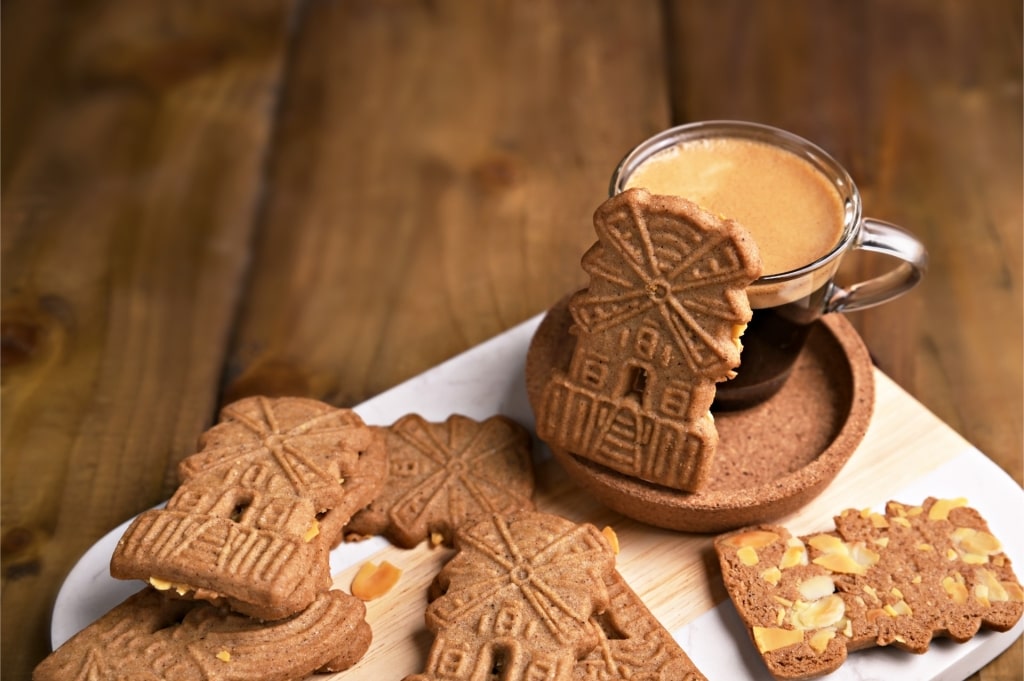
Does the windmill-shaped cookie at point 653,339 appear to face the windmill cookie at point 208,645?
no

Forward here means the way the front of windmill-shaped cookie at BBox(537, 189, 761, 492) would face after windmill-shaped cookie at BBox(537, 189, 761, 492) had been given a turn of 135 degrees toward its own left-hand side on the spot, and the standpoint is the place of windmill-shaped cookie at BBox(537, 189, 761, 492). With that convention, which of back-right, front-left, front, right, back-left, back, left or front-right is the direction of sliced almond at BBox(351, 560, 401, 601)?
back-left

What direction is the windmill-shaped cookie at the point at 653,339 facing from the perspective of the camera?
toward the camera

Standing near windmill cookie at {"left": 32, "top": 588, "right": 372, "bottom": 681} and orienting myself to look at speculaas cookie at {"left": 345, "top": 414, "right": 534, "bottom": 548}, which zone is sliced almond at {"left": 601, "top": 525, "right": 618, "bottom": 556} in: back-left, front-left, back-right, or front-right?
front-right
